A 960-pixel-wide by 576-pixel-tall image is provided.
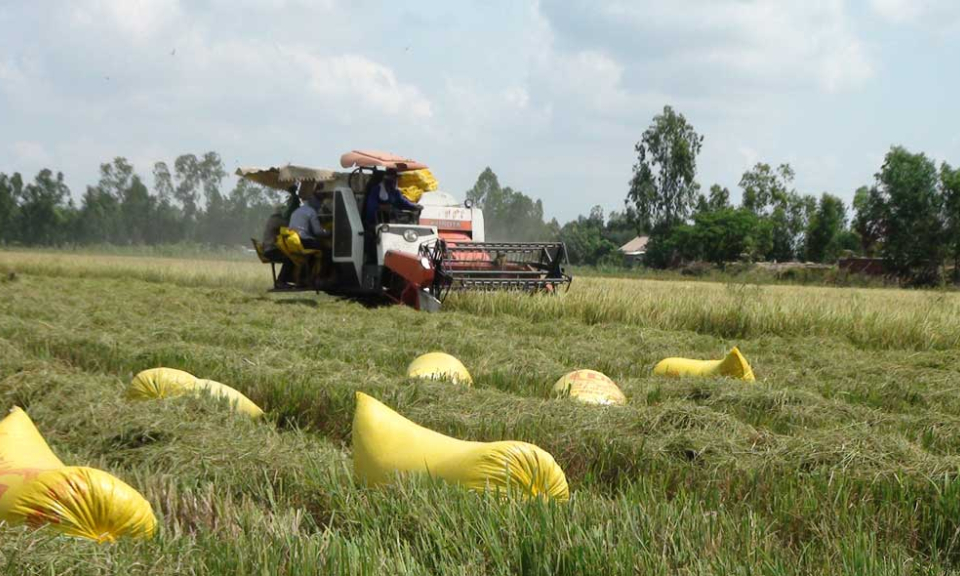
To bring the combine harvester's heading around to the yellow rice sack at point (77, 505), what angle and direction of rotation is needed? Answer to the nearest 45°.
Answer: approximately 45° to its right

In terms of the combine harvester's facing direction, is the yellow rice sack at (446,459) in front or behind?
in front

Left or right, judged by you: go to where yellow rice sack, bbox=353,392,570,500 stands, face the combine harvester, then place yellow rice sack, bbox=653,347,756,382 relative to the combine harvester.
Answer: right

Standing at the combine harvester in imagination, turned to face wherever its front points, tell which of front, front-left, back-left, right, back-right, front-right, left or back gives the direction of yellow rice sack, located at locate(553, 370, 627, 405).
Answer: front-right

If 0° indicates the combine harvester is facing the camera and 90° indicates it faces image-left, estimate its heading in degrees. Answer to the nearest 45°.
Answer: approximately 315°

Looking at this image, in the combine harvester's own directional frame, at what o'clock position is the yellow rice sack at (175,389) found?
The yellow rice sack is roughly at 2 o'clock from the combine harvester.

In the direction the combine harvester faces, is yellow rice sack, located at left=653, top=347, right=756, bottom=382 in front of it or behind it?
in front
